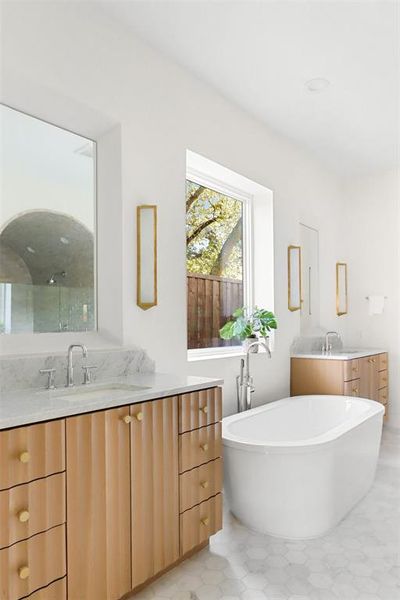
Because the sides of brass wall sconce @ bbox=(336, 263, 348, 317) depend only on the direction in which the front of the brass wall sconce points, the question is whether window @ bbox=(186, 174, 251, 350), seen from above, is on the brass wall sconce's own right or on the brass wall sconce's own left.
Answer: on the brass wall sconce's own right

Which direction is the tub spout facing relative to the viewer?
to the viewer's right

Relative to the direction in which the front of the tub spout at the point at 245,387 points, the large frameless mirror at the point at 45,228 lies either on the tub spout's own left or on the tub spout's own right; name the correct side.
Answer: on the tub spout's own right

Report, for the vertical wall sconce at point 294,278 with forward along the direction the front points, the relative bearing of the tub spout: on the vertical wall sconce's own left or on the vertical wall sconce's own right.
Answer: on the vertical wall sconce's own right

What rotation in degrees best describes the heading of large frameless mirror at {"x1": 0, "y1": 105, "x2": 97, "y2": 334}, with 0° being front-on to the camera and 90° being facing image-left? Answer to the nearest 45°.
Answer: approximately 315°

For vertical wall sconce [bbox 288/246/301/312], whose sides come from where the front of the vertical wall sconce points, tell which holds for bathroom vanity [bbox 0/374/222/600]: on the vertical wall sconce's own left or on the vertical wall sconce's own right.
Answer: on the vertical wall sconce's own right

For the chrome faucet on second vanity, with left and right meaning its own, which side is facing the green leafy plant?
right

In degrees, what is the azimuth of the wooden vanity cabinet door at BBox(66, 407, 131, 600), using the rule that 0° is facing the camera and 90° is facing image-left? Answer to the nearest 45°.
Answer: approximately 315°
